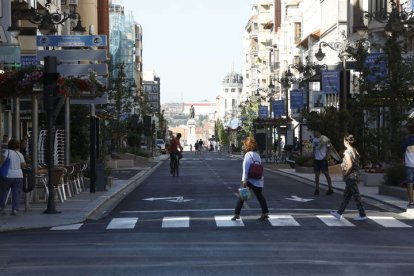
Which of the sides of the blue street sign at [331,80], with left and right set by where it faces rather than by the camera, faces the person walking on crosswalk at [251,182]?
front

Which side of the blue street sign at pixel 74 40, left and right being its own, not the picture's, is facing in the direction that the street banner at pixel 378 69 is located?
left

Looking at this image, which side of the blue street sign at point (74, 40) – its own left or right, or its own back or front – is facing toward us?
front

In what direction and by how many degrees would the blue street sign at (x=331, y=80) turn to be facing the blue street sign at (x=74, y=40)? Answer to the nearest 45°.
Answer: approximately 45° to its right

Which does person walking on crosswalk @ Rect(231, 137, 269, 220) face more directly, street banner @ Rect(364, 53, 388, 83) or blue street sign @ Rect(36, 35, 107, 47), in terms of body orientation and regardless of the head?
the blue street sign

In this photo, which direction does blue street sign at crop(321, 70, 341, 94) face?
toward the camera

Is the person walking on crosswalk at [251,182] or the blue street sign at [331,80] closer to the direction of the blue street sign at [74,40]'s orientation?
the person walking on crosswalk
